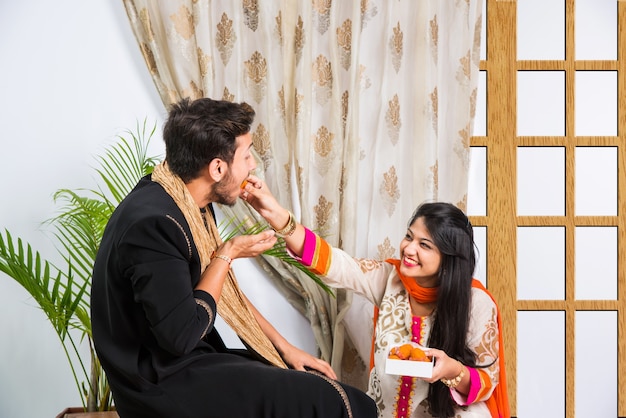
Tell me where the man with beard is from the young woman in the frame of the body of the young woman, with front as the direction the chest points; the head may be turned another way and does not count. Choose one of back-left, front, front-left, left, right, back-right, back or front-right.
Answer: front

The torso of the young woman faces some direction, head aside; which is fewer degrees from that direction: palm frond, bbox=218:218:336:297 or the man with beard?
the man with beard

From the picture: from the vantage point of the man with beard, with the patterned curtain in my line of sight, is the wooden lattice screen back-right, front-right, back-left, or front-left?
front-right

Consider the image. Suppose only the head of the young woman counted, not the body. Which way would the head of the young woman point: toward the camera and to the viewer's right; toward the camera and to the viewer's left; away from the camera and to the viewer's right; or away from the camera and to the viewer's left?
toward the camera and to the viewer's left

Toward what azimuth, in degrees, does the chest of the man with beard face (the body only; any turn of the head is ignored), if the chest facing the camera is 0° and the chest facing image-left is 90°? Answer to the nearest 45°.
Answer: approximately 270°

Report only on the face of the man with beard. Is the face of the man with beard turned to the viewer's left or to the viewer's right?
to the viewer's right

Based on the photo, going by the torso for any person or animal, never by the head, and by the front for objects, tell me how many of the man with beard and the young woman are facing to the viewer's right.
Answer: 1

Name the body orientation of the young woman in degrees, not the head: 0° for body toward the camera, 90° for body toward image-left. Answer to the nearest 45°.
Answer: approximately 45°
